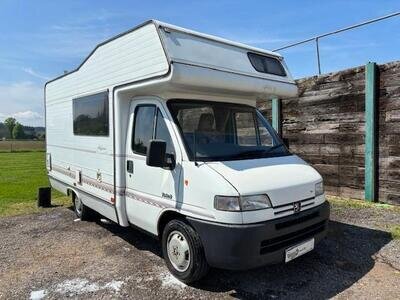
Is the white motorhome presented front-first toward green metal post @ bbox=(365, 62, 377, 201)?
no

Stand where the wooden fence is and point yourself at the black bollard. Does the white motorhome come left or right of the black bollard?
left

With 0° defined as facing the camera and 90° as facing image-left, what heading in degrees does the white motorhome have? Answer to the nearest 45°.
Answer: approximately 315°

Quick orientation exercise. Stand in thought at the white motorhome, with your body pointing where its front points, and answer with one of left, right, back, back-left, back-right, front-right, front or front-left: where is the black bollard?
back

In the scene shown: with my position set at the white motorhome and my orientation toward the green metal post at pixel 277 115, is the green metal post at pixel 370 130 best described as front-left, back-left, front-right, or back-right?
front-right

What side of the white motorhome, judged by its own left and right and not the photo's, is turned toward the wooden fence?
left
